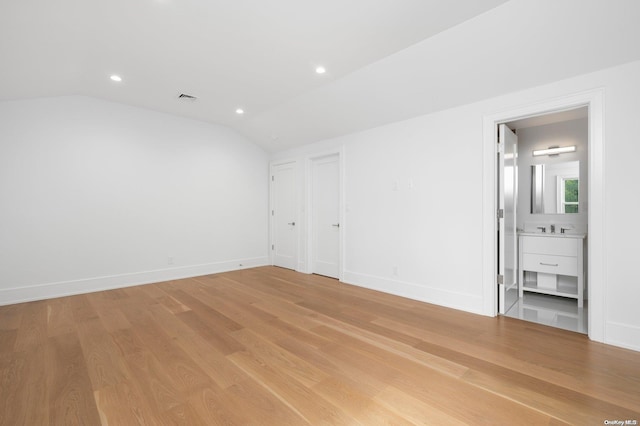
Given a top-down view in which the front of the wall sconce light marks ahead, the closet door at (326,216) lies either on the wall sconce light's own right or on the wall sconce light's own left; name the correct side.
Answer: on the wall sconce light's own right

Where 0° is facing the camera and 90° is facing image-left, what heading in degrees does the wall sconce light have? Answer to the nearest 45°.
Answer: approximately 0°

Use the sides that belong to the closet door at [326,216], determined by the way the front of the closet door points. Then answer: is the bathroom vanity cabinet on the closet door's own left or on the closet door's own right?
on the closet door's own left

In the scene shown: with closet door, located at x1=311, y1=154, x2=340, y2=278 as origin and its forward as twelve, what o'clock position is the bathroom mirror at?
The bathroom mirror is roughly at 8 o'clock from the closet door.

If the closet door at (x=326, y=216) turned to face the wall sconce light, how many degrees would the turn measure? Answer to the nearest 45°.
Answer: approximately 135° to its left
